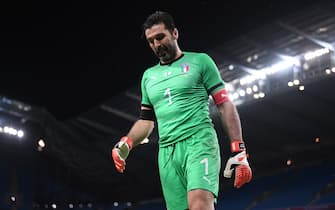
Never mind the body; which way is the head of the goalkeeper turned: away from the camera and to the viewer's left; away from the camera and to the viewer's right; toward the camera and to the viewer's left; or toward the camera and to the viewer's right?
toward the camera and to the viewer's left

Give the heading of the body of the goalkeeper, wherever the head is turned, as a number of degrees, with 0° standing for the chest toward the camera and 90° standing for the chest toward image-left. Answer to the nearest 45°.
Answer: approximately 45°
